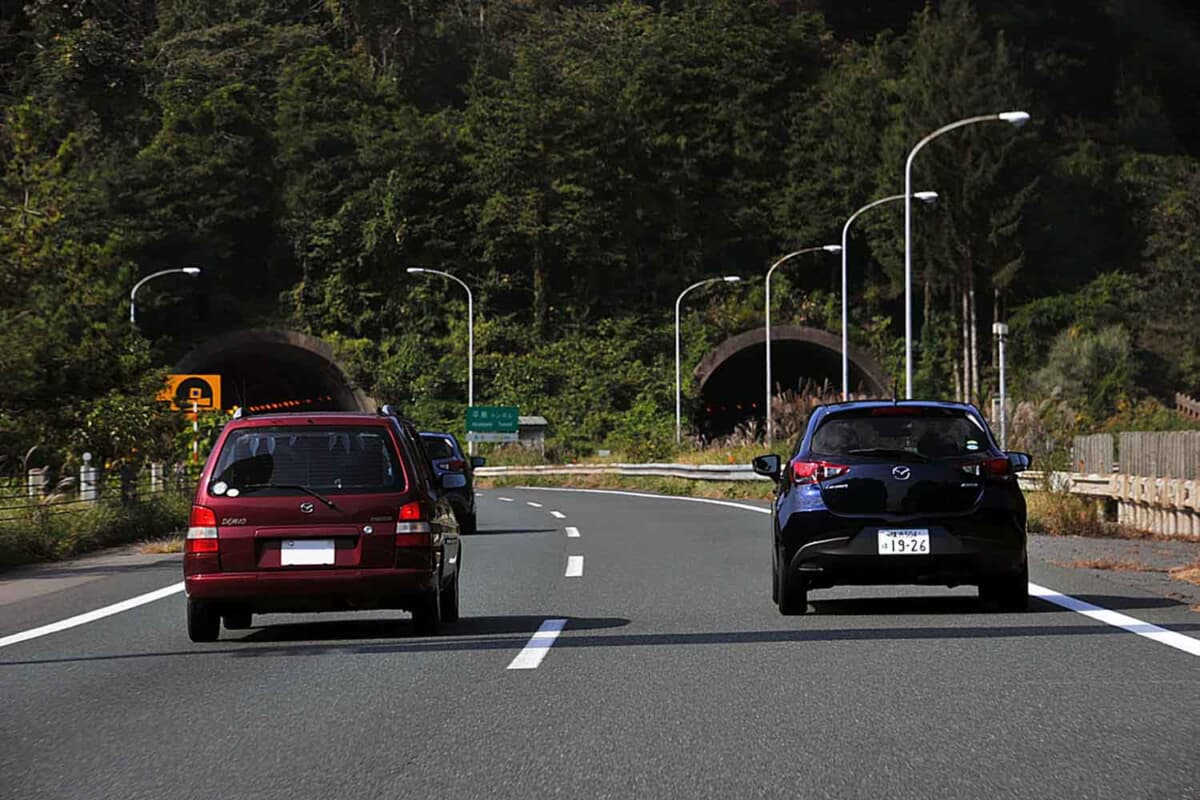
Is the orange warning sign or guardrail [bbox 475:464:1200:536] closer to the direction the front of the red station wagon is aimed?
the orange warning sign

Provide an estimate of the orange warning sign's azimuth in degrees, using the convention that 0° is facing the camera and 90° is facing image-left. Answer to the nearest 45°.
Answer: approximately 0°

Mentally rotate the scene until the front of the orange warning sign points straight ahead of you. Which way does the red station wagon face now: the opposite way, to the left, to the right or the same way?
the opposite way

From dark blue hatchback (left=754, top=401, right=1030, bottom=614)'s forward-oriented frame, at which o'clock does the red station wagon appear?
The red station wagon is roughly at 8 o'clock from the dark blue hatchback.

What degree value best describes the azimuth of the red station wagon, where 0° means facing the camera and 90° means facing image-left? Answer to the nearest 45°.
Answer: approximately 180°

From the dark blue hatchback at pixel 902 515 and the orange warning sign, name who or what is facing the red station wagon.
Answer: the orange warning sign

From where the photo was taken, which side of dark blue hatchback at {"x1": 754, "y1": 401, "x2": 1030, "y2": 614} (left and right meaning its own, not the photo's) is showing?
back

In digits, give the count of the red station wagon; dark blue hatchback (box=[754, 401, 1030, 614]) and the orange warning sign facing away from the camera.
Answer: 2

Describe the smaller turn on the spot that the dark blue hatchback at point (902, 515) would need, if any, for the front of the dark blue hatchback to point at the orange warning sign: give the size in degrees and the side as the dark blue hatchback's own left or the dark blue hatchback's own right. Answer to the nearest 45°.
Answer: approximately 45° to the dark blue hatchback's own left

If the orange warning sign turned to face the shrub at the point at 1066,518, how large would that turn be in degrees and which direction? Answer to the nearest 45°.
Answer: approximately 45° to its left
